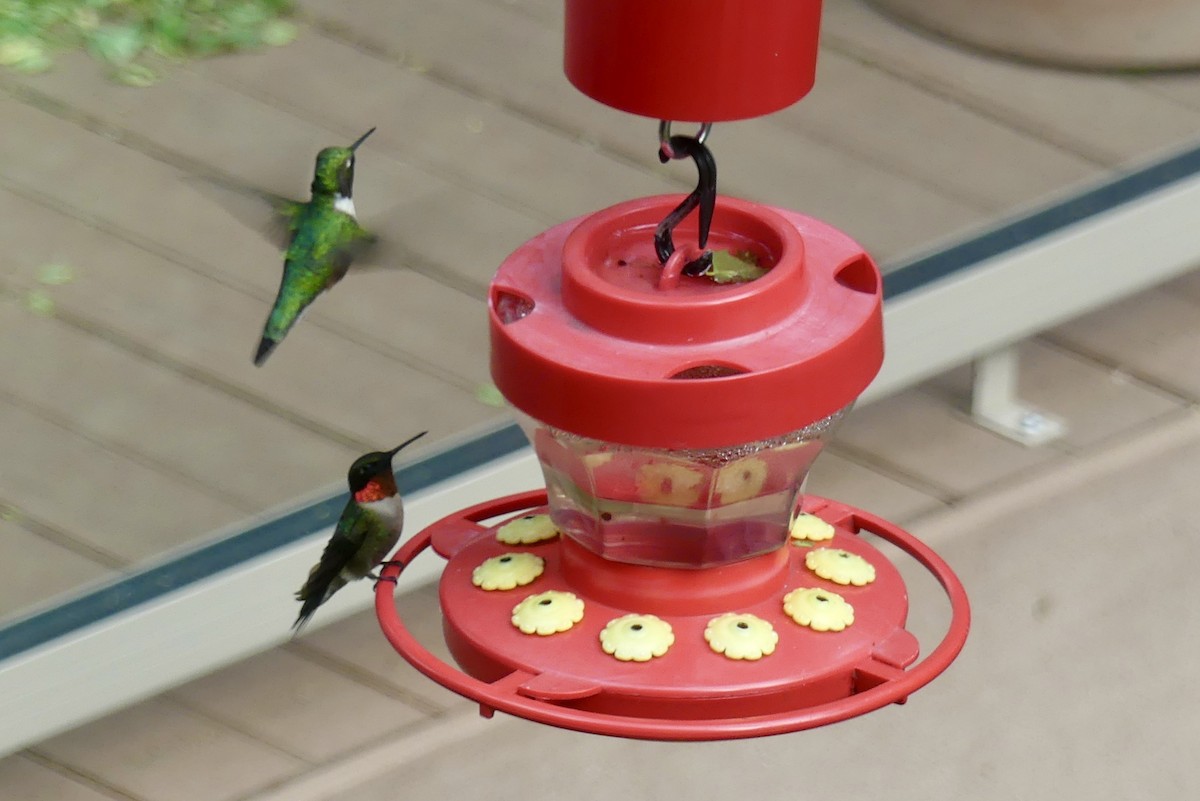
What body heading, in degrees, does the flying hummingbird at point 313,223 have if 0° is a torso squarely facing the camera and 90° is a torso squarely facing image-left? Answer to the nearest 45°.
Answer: approximately 225°

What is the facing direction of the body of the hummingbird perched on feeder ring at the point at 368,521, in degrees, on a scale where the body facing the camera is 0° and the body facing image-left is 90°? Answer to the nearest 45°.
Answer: approximately 270°

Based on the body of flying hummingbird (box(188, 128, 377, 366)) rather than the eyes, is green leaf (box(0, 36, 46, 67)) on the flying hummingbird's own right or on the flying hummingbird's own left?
on the flying hummingbird's own left
